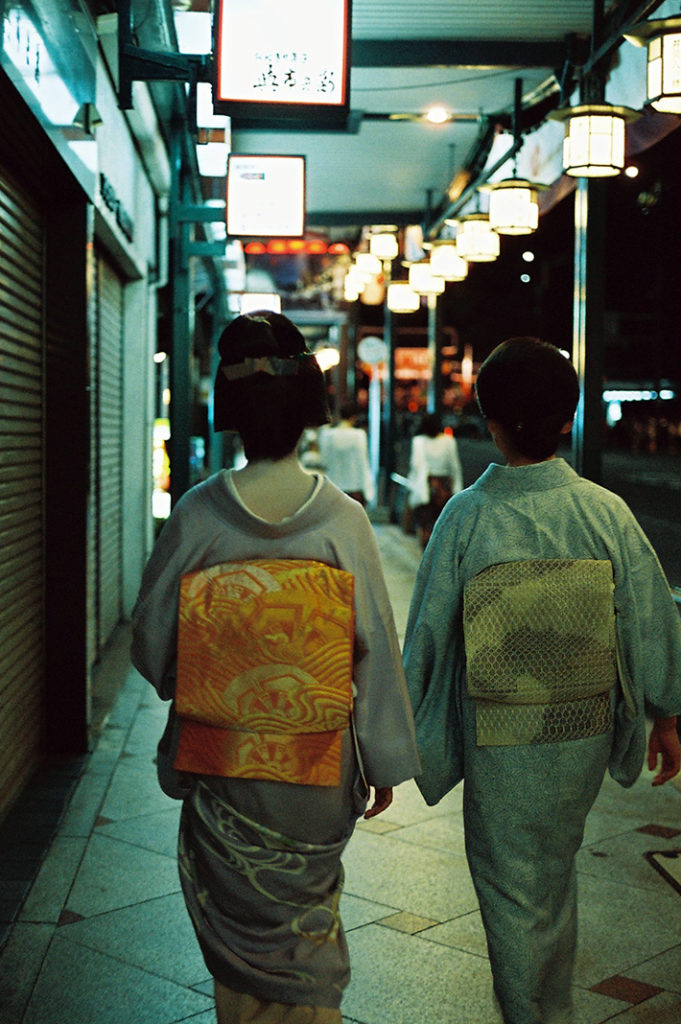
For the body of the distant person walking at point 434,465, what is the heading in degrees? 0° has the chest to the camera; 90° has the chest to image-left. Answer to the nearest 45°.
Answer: approximately 180°

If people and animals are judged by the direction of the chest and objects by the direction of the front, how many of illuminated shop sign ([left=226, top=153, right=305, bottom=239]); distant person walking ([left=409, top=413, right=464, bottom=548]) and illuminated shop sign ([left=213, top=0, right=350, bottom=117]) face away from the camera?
1

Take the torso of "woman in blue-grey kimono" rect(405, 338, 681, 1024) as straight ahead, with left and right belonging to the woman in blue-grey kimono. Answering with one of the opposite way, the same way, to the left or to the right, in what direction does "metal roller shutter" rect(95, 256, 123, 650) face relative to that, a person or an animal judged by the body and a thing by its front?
to the right

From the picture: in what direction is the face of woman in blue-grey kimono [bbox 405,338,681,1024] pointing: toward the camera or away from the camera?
away from the camera

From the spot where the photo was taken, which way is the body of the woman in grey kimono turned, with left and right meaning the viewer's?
facing away from the viewer

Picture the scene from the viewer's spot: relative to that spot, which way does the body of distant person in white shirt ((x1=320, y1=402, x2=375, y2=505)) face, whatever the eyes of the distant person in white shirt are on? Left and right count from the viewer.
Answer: facing away from the viewer

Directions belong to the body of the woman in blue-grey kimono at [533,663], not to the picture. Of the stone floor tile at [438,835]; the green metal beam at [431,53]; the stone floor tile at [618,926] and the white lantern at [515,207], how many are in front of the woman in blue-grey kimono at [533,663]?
4

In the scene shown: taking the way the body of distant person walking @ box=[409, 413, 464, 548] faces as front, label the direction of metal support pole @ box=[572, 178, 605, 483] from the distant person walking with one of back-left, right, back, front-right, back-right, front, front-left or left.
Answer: back

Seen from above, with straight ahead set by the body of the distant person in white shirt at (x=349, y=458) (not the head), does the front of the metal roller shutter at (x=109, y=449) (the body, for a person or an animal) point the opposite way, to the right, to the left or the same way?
to the right

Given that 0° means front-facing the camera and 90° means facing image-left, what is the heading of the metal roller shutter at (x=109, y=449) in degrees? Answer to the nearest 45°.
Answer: approximately 270°

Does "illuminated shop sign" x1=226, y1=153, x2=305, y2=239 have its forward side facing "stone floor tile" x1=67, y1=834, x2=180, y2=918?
yes

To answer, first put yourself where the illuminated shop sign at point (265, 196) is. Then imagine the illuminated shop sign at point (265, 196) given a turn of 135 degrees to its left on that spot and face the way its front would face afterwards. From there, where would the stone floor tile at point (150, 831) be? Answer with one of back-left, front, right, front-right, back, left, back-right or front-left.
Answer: back-right

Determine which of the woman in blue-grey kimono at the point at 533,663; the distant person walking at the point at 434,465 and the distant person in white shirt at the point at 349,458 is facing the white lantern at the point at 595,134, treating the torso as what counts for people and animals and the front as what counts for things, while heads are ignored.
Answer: the woman in blue-grey kimono

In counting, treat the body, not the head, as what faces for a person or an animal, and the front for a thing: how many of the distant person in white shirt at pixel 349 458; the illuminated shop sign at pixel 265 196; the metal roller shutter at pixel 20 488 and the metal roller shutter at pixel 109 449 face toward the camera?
1

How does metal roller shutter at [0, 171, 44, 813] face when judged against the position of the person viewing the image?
facing to the right of the viewer

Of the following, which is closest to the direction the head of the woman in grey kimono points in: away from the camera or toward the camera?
away from the camera

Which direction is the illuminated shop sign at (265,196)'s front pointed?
toward the camera

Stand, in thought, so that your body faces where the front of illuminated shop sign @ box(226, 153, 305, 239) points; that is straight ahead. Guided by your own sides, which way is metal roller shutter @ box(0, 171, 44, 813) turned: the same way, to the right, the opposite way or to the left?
to the left
